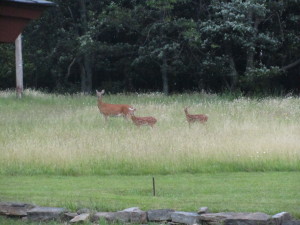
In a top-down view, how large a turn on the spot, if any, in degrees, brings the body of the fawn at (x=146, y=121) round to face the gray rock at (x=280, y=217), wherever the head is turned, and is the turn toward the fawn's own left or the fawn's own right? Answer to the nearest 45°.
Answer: approximately 90° to the fawn's own left

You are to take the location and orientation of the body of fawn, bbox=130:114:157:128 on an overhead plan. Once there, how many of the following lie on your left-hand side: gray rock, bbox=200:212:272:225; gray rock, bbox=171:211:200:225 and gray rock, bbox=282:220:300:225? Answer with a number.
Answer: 3

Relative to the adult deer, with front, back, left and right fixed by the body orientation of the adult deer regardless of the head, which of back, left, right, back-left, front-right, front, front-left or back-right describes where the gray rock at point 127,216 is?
left

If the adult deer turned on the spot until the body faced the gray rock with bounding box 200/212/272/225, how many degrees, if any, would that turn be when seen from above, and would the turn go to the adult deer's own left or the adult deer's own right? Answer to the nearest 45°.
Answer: approximately 90° to the adult deer's own left

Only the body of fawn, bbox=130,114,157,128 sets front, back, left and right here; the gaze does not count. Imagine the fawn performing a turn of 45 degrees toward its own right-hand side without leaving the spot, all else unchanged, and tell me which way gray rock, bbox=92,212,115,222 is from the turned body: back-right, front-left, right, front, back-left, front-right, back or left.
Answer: back-left

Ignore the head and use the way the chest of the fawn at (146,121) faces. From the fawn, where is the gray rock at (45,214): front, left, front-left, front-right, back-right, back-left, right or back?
left

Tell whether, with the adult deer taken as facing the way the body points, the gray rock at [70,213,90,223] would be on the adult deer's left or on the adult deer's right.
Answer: on the adult deer's left

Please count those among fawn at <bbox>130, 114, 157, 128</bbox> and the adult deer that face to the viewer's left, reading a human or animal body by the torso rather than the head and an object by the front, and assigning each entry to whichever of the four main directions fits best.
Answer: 2

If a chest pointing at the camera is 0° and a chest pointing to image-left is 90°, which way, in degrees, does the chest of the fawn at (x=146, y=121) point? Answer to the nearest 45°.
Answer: approximately 90°

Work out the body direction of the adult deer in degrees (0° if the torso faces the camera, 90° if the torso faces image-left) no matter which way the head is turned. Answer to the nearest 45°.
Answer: approximately 90°

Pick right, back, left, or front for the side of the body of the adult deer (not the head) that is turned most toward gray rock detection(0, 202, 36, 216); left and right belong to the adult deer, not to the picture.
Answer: left

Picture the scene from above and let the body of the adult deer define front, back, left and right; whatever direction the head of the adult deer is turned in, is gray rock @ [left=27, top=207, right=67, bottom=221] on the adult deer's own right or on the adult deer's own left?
on the adult deer's own left

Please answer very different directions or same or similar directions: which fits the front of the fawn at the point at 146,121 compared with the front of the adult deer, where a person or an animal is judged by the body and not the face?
same or similar directions

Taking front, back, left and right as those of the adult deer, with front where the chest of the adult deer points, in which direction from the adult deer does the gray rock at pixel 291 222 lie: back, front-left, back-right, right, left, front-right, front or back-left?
left
